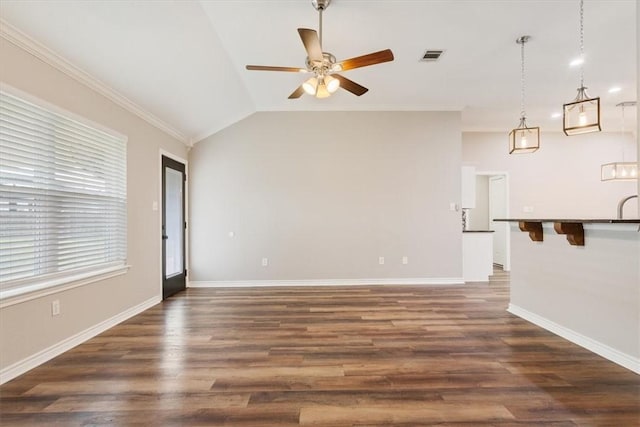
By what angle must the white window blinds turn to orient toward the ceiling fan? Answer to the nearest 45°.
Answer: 0° — it already faces it

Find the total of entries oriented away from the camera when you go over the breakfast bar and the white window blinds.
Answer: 0

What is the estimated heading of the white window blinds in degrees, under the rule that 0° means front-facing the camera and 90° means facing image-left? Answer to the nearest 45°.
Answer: approximately 315°

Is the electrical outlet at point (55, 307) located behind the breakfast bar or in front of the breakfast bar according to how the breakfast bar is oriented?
in front

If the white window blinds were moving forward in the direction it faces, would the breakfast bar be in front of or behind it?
in front

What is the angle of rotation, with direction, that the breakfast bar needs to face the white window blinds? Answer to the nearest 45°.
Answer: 0° — it already faces it

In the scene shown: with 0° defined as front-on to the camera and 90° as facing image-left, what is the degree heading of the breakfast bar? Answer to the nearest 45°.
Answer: approximately 45°
